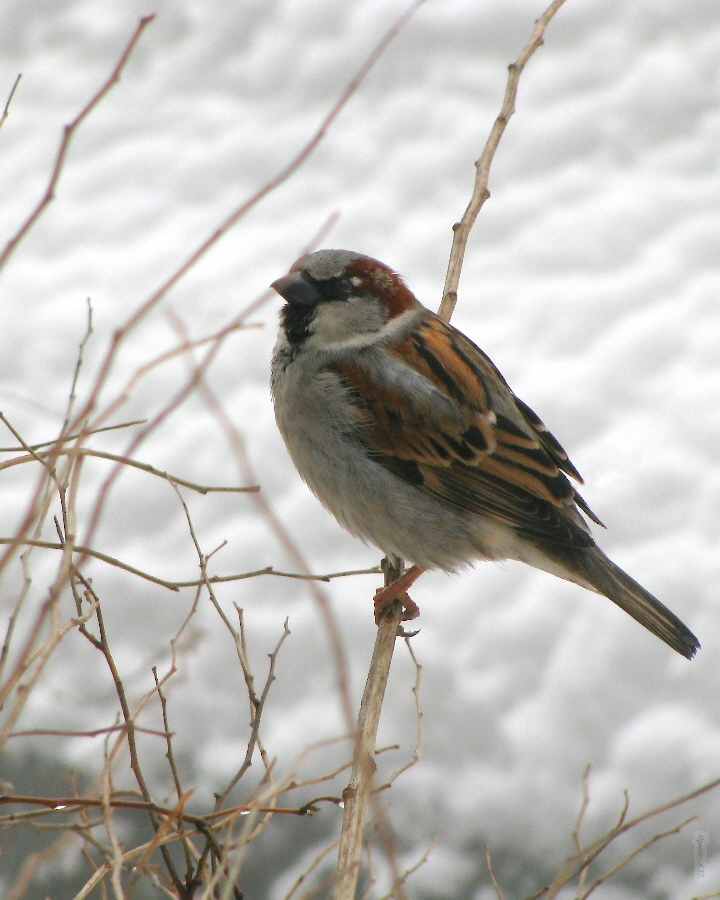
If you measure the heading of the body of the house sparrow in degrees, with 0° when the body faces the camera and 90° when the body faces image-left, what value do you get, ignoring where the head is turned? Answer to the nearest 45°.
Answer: approximately 90°
